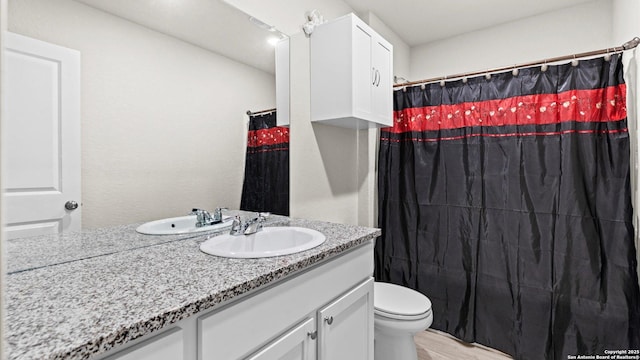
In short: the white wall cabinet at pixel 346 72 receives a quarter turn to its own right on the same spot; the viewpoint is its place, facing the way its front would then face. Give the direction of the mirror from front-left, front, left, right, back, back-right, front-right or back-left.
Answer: front

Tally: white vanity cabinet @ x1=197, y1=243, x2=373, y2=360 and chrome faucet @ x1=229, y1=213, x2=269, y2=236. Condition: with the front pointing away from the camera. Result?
0

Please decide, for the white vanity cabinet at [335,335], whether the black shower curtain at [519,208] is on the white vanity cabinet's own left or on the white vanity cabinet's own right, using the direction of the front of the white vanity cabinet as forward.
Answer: on the white vanity cabinet's own left

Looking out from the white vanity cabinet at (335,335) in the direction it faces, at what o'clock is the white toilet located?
The white toilet is roughly at 9 o'clock from the white vanity cabinet.

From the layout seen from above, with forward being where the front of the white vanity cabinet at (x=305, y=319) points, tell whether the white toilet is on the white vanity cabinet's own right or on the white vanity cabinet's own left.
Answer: on the white vanity cabinet's own left

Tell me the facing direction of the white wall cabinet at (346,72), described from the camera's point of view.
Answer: facing the viewer and to the right of the viewer

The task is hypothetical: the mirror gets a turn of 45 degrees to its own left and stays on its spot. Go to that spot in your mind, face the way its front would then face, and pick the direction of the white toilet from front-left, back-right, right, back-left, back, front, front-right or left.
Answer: front

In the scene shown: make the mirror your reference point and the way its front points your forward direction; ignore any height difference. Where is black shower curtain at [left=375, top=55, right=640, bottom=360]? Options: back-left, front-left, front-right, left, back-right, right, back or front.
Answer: front-left
